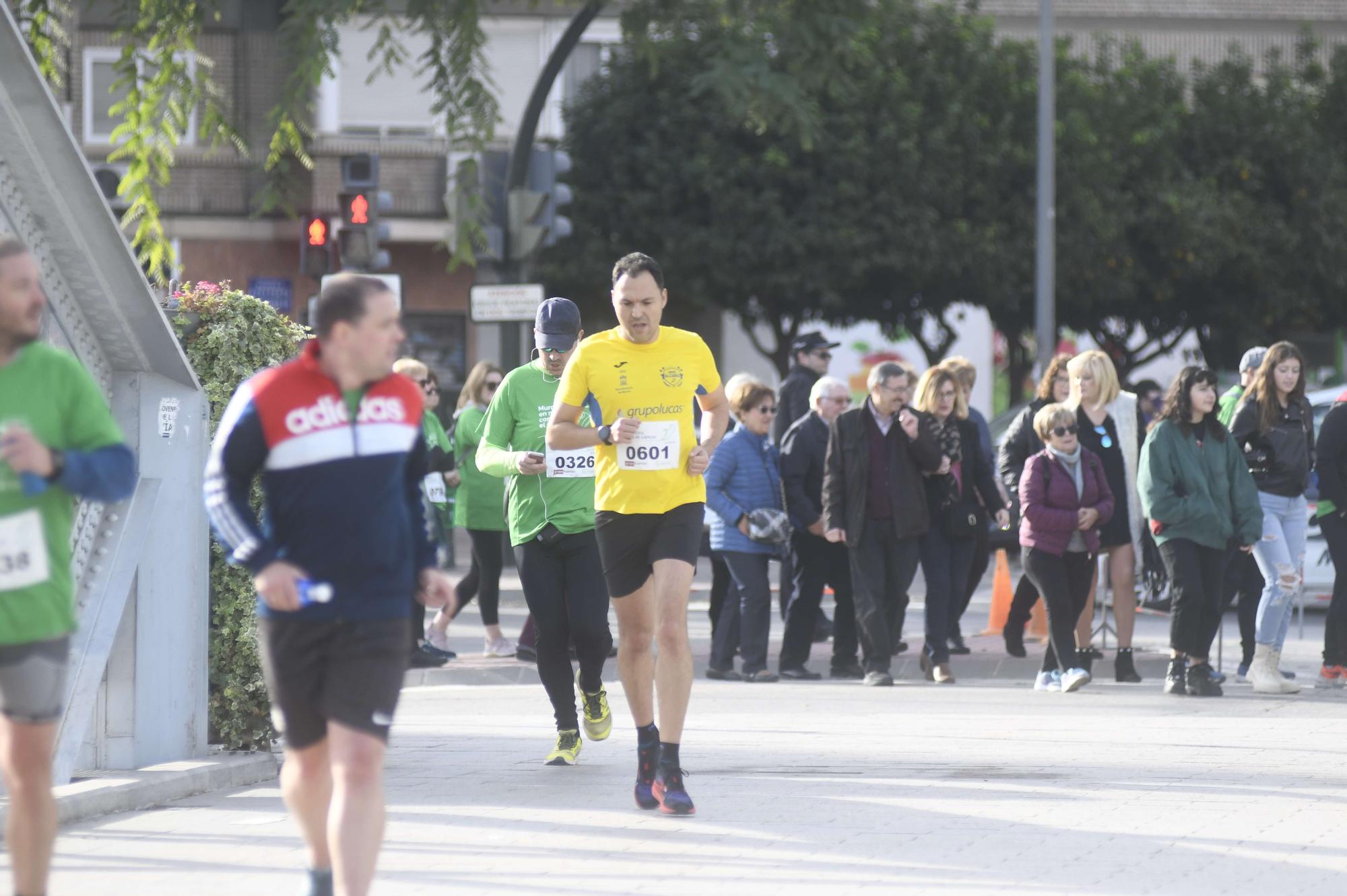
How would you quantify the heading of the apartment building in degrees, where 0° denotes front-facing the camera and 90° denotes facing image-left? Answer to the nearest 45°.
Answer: approximately 0°

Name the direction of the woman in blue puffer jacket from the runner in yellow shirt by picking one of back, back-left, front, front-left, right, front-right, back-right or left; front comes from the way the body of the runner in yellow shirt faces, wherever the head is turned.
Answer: back

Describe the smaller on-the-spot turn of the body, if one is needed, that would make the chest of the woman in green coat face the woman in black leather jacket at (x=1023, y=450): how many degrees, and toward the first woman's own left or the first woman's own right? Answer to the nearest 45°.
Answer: approximately 180°

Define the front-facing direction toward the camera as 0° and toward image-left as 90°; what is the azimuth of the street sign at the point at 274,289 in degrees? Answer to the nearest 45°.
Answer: approximately 0°
